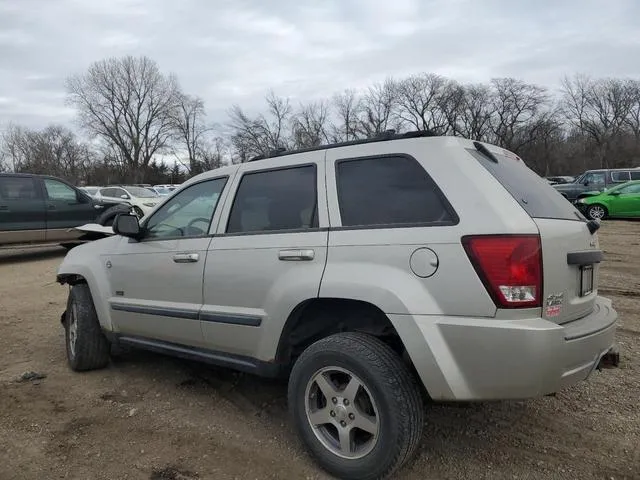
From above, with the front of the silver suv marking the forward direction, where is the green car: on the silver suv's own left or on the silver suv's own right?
on the silver suv's own right

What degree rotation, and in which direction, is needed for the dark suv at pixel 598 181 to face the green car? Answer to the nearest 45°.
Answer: approximately 90° to its left

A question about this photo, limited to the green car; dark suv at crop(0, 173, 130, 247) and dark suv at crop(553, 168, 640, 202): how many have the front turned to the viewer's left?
2

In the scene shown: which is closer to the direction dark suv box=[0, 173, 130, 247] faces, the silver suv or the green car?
the green car

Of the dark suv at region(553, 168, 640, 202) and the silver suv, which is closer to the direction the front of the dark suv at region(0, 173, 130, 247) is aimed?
the dark suv

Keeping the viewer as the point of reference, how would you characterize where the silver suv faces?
facing away from the viewer and to the left of the viewer

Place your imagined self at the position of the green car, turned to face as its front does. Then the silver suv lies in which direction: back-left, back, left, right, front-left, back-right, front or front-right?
left

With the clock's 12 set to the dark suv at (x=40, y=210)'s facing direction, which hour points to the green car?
The green car is roughly at 12 o'clock from the dark suv.

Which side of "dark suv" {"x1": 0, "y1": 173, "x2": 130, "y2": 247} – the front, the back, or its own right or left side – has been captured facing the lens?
right

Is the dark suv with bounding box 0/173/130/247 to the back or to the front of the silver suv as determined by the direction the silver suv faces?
to the front

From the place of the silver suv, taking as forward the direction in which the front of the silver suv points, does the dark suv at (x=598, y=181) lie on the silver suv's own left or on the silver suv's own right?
on the silver suv's own right

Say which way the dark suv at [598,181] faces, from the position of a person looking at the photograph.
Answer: facing to the left of the viewer

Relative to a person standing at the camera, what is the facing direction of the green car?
facing to the left of the viewer
